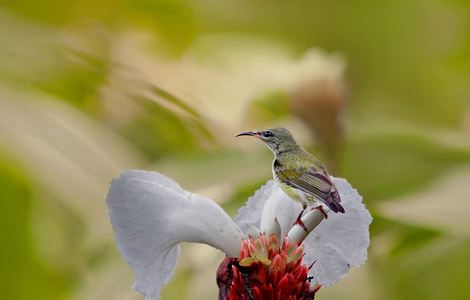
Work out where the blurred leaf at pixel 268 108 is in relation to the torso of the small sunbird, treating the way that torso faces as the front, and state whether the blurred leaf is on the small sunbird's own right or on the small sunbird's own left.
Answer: on the small sunbird's own right

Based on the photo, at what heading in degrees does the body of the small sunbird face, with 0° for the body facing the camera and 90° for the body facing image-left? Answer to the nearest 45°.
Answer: approximately 90°
